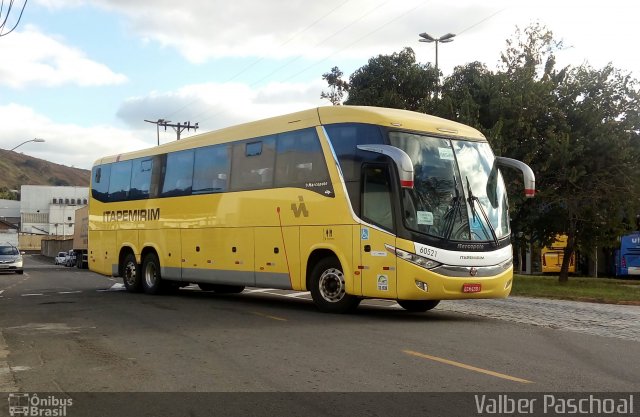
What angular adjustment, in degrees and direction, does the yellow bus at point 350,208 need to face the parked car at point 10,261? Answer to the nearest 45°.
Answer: approximately 180°

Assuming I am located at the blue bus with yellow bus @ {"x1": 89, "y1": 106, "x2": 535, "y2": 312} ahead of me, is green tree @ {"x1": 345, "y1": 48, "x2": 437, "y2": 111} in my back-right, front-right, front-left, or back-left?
front-right

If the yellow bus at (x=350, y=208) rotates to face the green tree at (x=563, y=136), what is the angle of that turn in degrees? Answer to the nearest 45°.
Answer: approximately 90° to its left

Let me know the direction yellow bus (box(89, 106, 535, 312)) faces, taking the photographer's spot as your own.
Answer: facing the viewer and to the right of the viewer

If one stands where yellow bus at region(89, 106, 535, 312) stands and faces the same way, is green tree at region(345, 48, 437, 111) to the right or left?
on its left

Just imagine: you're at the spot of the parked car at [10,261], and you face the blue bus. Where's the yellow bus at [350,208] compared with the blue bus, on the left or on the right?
right

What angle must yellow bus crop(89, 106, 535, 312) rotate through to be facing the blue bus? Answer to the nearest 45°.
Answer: approximately 90° to its left
